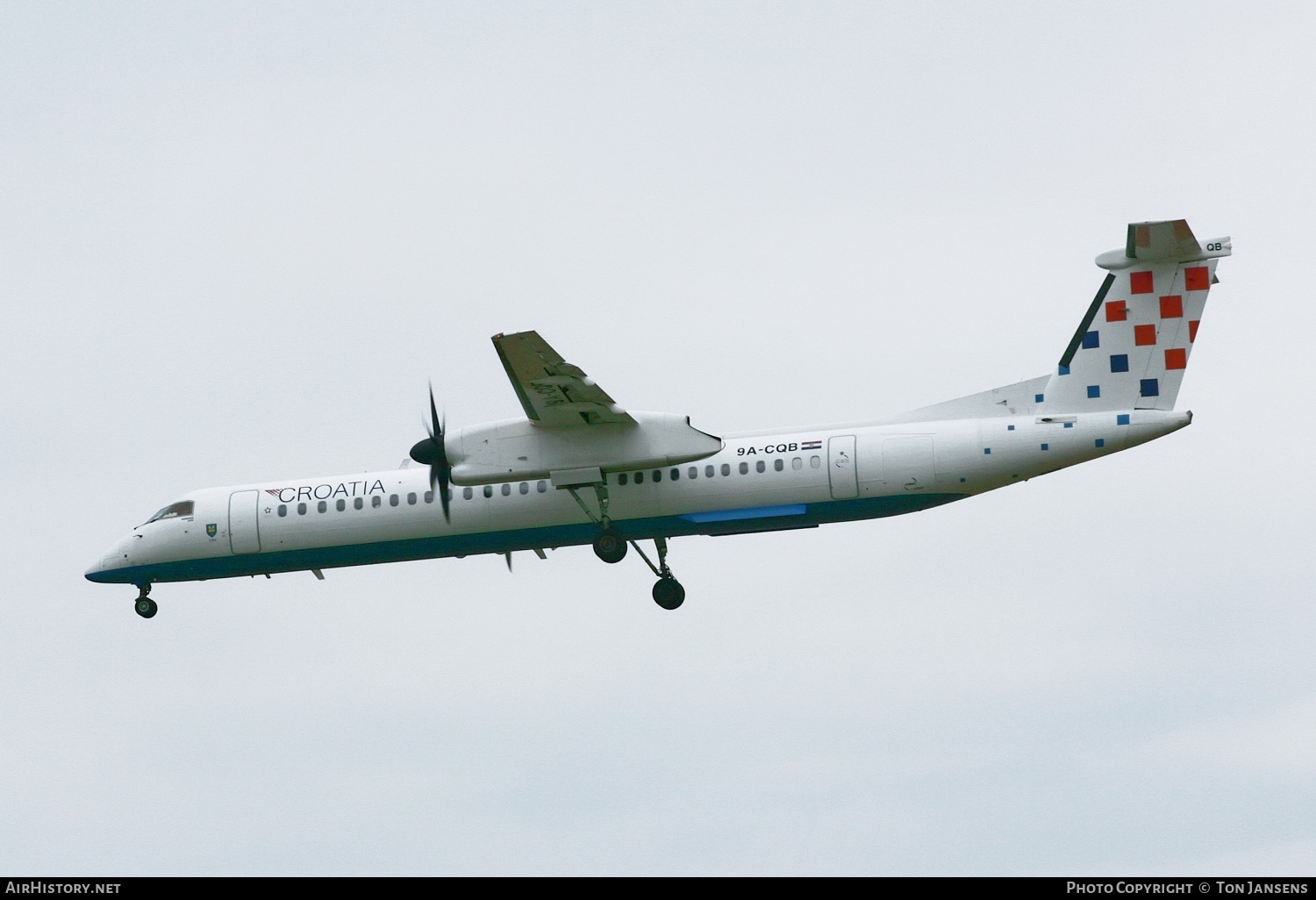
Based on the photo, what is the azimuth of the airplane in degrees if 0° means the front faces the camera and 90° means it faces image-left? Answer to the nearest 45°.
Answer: approximately 90°
